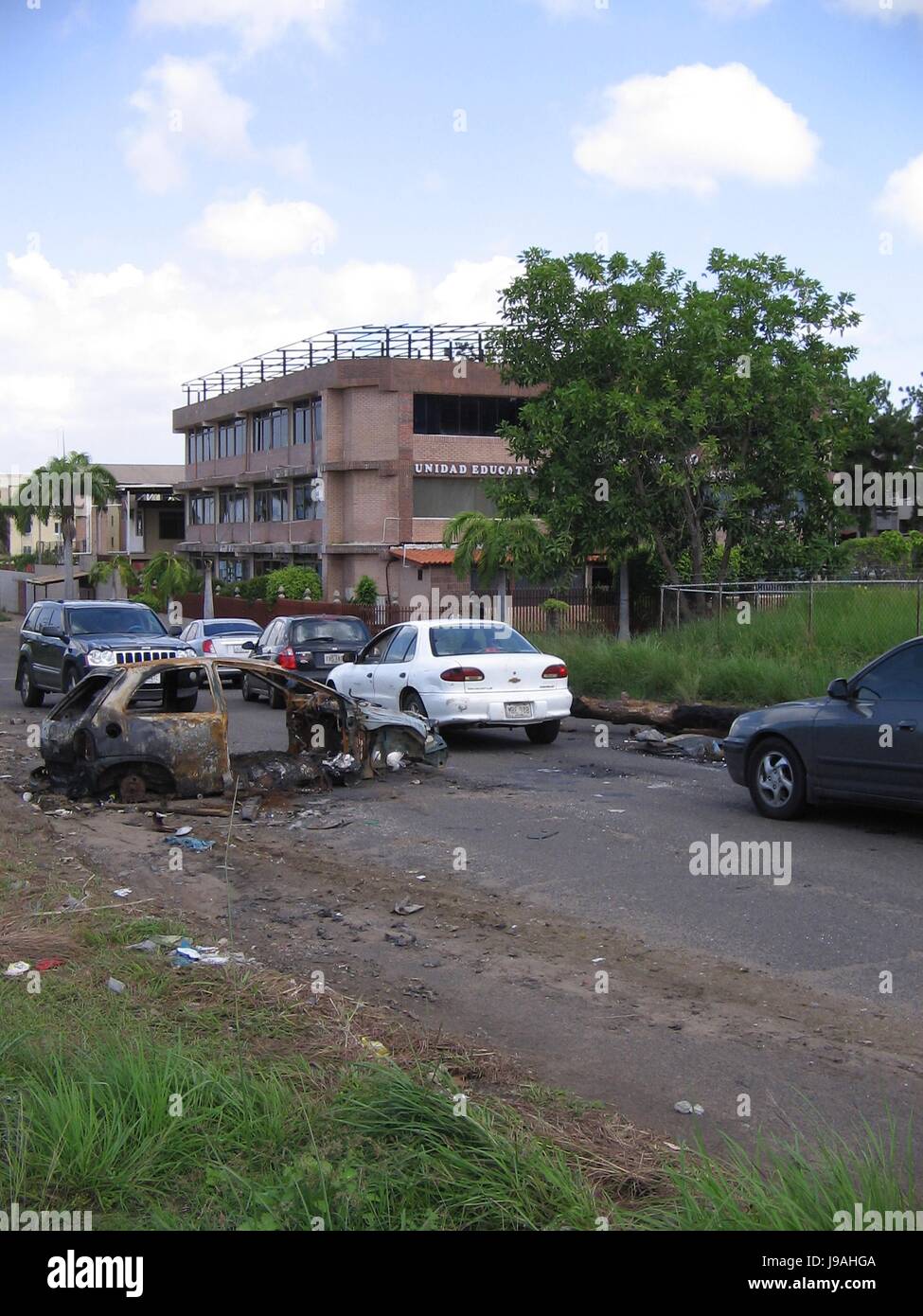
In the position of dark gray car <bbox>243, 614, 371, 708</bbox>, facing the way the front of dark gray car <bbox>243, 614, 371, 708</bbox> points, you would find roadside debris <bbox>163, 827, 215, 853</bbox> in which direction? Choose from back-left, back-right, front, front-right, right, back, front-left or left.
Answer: back-left

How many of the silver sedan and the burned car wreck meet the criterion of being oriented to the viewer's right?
1

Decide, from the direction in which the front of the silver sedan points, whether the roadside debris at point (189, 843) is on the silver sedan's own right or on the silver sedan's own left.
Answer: on the silver sedan's own left

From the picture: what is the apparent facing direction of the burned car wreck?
to the viewer's right

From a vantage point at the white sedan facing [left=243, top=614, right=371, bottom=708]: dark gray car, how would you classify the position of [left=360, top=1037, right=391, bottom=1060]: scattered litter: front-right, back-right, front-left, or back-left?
back-left

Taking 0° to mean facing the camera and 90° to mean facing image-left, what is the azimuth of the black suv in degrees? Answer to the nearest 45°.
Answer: approximately 315°

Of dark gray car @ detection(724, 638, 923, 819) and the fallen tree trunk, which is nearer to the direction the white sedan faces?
the fallen tree trunk

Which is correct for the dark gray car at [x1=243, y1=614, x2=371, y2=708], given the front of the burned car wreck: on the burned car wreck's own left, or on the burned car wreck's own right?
on the burned car wreck's own left

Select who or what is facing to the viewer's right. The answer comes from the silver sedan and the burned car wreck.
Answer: the burned car wreck

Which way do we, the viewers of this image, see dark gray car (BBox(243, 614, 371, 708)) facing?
facing away from the viewer and to the left of the viewer
